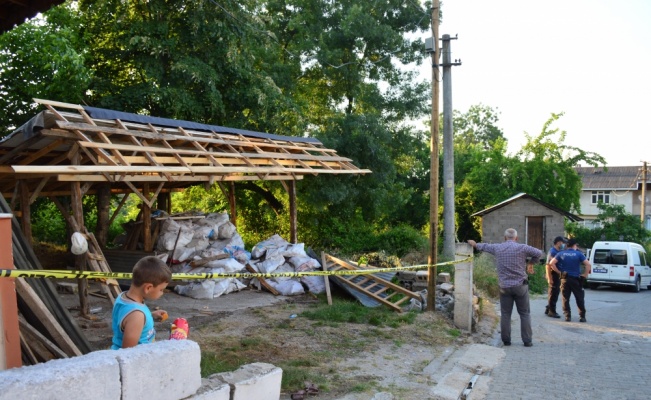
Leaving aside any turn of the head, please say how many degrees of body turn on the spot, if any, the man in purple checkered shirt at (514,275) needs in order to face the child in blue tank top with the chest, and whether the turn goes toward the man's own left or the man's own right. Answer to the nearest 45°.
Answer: approximately 180°

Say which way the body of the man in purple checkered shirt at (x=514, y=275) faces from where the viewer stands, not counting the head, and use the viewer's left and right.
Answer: facing away from the viewer

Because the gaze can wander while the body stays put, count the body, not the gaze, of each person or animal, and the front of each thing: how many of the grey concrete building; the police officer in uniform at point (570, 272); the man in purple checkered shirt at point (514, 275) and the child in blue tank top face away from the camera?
2

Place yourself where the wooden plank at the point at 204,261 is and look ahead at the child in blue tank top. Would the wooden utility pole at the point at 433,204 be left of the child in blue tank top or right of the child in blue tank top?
left

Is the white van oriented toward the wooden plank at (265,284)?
no

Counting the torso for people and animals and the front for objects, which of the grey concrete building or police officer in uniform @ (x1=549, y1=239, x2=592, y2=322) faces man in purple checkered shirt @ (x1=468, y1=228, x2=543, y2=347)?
the grey concrete building

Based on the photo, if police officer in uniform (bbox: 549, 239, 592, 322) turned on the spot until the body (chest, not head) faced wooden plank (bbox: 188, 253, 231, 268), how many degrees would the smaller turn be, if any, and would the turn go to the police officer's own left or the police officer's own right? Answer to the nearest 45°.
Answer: approximately 90° to the police officer's own left

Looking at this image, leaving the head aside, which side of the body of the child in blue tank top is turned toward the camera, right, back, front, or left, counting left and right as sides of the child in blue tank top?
right

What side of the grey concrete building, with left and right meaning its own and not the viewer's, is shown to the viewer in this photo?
front

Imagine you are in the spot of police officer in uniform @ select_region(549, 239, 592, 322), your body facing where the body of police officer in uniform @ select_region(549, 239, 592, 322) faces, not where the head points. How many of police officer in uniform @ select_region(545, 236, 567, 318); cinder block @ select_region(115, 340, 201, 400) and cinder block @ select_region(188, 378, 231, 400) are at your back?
2

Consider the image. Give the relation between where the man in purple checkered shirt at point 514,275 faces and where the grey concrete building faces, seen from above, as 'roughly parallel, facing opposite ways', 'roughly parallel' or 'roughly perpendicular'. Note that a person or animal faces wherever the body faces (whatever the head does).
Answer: roughly parallel, facing opposite ways

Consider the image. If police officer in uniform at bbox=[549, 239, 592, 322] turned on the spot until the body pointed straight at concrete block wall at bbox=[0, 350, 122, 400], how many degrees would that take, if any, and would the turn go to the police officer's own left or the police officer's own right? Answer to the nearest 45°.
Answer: approximately 180°

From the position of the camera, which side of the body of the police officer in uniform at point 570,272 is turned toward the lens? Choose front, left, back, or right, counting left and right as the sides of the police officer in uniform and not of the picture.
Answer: back

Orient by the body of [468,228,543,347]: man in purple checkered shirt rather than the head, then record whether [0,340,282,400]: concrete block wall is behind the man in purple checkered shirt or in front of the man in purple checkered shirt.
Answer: behind

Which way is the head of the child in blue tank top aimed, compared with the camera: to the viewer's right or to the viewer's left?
to the viewer's right
